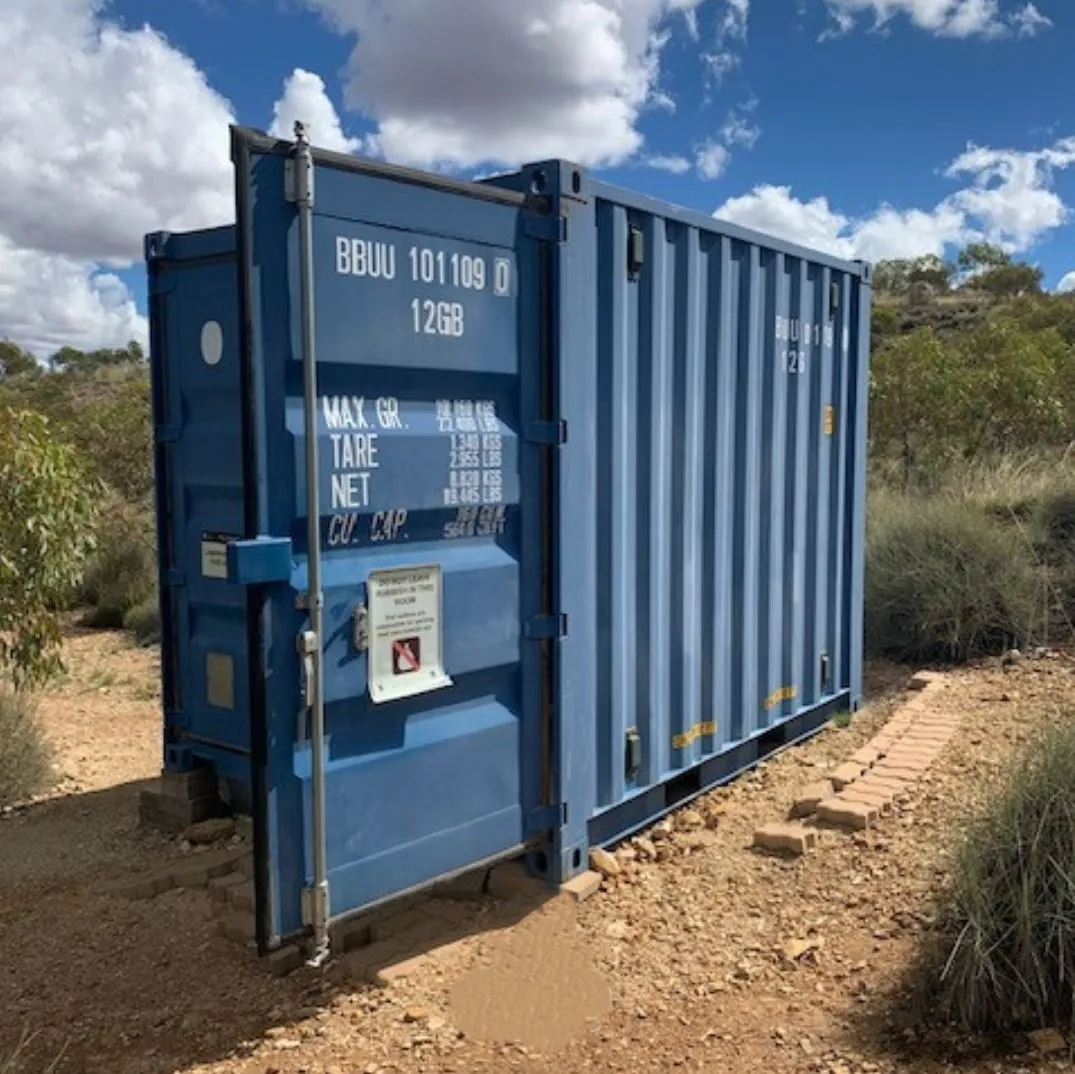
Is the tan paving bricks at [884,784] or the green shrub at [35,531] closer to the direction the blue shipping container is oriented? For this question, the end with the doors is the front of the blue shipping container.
the green shrub

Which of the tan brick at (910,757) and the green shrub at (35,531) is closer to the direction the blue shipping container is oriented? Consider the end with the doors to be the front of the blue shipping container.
the green shrub

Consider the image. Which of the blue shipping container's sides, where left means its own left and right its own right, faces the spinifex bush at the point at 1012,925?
left

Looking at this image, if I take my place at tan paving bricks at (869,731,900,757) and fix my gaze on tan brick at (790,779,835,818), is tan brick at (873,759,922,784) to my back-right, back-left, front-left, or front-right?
front-left

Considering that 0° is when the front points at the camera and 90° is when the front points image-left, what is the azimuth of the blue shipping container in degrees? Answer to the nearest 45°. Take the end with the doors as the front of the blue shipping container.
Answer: approximately 45°

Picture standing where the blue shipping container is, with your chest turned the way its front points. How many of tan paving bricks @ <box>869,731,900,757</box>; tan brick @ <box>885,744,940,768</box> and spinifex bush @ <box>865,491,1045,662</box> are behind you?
3

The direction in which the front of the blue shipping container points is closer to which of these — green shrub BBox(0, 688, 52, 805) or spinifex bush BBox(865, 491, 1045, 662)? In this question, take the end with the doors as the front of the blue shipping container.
the green shrub

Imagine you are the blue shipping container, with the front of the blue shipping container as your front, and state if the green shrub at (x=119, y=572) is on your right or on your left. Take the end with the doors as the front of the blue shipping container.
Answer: on your right

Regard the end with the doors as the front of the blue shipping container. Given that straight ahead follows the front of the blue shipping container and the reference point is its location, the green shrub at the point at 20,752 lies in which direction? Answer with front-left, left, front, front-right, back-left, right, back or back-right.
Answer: right

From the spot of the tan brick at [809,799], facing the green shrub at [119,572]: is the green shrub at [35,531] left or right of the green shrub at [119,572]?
left
